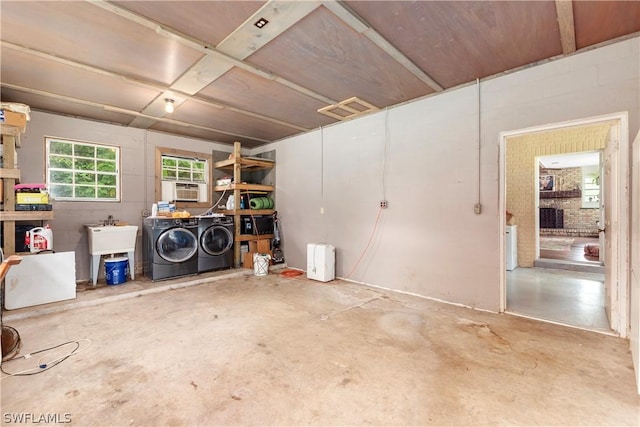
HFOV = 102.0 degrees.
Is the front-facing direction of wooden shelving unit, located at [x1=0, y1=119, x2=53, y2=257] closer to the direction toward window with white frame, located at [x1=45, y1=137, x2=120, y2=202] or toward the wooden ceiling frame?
the wooden ceiling frame

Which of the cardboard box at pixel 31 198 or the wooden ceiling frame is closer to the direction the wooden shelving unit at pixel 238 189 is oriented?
the wooden ceiling frame

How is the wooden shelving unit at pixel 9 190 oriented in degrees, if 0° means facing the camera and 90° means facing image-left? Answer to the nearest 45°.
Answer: approximately 0°

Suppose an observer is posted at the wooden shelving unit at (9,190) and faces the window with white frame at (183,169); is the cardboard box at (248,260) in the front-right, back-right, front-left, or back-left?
front-right

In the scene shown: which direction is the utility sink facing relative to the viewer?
toward the camera

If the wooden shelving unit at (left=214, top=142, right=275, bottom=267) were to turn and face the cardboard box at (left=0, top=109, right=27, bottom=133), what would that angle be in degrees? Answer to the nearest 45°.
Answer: approximately 90° to its right

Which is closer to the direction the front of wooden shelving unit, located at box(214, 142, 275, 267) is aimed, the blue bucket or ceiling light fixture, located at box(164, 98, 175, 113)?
the ceiling light fixture

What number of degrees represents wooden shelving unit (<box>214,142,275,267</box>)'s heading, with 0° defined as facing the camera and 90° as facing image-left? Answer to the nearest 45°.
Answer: approximately 315°
